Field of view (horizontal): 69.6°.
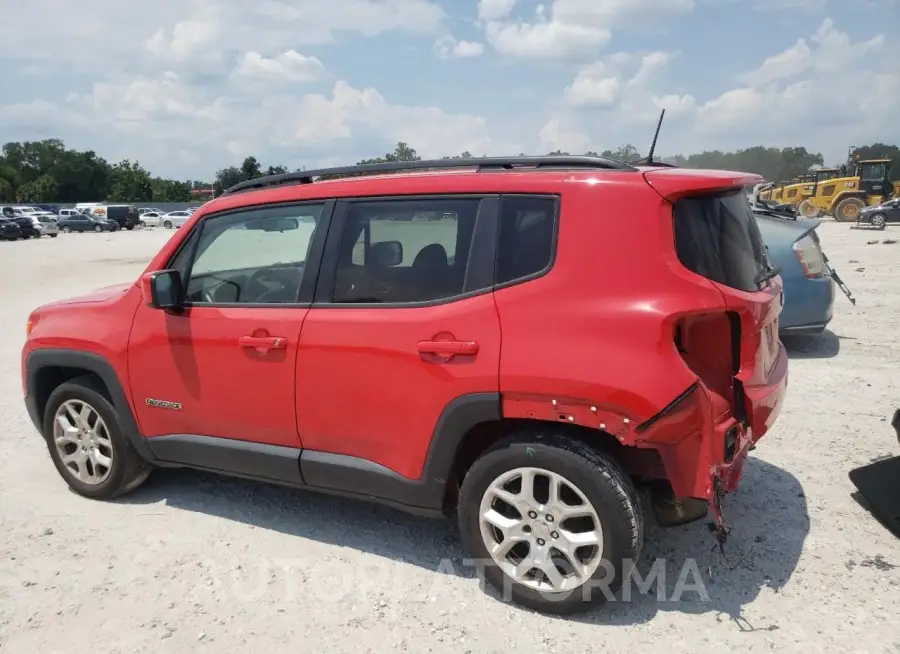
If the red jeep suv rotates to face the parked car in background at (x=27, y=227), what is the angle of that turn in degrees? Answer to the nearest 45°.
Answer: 0° — it already faces it

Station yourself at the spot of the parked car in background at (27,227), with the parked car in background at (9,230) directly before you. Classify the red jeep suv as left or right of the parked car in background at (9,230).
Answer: left

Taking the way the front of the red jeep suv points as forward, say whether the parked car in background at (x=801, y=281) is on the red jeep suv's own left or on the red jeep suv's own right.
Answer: on the red jeep suv's own right

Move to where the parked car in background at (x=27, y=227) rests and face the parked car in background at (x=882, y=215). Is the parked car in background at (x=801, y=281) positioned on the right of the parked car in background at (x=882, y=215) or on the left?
right

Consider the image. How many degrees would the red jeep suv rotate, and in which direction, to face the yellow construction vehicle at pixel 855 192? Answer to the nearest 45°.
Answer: approximately 90° to its right

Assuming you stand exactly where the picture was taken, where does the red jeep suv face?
facing away from the viewer and to the left of the viewer

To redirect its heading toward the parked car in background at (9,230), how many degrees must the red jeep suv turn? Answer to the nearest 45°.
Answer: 0° — it already faces it
